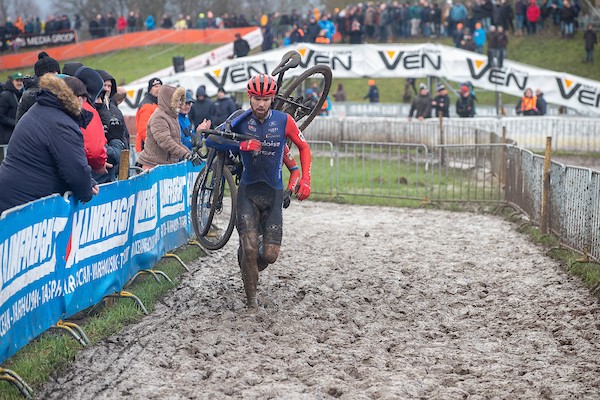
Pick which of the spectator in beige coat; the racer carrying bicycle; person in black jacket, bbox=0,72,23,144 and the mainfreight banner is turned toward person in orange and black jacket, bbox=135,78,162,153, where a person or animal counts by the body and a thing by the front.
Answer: the person in black jacket

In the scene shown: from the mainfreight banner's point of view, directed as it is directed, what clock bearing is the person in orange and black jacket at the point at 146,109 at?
The person in orange and black jacket is roughly at 8 o'clock from the mainfreight banner.

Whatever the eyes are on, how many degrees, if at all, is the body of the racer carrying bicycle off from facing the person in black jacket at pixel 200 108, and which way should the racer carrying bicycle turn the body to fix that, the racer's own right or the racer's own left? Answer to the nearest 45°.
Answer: approximately 180°

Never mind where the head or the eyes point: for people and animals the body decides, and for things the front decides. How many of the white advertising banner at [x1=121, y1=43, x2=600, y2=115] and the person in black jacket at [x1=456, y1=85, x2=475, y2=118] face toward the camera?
2

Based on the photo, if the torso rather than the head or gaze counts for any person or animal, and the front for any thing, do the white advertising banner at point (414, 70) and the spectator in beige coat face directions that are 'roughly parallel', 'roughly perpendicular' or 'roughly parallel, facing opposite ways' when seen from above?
roughly perpendicular

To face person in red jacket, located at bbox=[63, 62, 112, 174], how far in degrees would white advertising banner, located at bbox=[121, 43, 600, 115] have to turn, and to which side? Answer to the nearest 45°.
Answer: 0° — it already faces them

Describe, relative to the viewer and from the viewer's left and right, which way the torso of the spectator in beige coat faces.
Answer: facing to the right of the viewer

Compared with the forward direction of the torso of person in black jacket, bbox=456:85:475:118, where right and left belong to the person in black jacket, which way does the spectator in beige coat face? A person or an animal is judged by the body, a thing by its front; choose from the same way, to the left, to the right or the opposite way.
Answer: to the left

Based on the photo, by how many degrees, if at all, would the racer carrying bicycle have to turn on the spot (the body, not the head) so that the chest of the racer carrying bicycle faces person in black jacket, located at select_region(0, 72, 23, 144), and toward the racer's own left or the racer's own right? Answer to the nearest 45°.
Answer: approximately 135° to the racer's own right
